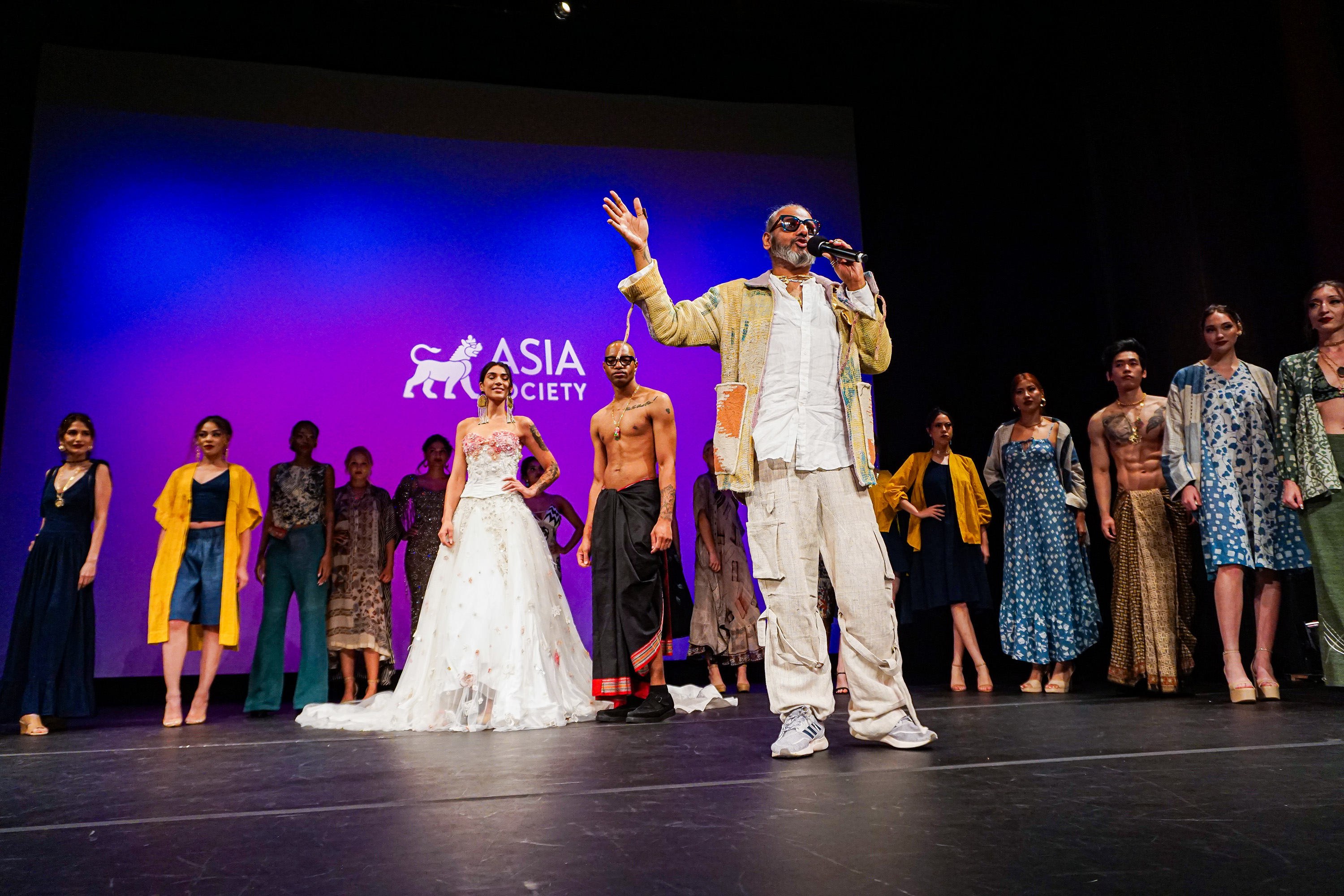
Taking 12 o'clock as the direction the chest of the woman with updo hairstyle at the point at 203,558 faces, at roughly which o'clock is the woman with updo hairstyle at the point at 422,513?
the woman with updo hairstyle at the point at 422,513 is roughly at 8 o'clock from the woman with updo hairstyle at the point at 203,558.

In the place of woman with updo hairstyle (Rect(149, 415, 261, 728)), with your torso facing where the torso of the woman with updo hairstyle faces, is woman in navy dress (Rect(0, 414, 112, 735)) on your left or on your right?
on your right

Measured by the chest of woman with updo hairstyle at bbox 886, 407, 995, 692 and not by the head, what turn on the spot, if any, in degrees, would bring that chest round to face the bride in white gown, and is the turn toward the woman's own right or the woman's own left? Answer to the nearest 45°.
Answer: approximately 45° to the woman's own right

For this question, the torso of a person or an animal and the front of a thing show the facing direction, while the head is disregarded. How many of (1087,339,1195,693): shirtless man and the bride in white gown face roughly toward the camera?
2

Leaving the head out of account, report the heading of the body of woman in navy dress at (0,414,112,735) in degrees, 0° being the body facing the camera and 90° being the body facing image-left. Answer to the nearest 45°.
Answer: approximately 45°

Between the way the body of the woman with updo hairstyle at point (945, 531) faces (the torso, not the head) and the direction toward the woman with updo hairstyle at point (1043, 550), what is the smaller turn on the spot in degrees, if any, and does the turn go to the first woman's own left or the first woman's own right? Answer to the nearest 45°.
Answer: approximately 45° to the first woman's own left

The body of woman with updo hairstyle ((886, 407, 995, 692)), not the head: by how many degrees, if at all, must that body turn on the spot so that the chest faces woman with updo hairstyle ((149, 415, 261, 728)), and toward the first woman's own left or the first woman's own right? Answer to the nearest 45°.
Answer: approximately 45° to the first woman's own right

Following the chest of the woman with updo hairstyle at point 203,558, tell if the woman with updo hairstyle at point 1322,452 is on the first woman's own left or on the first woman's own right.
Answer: on the first woman's own left
